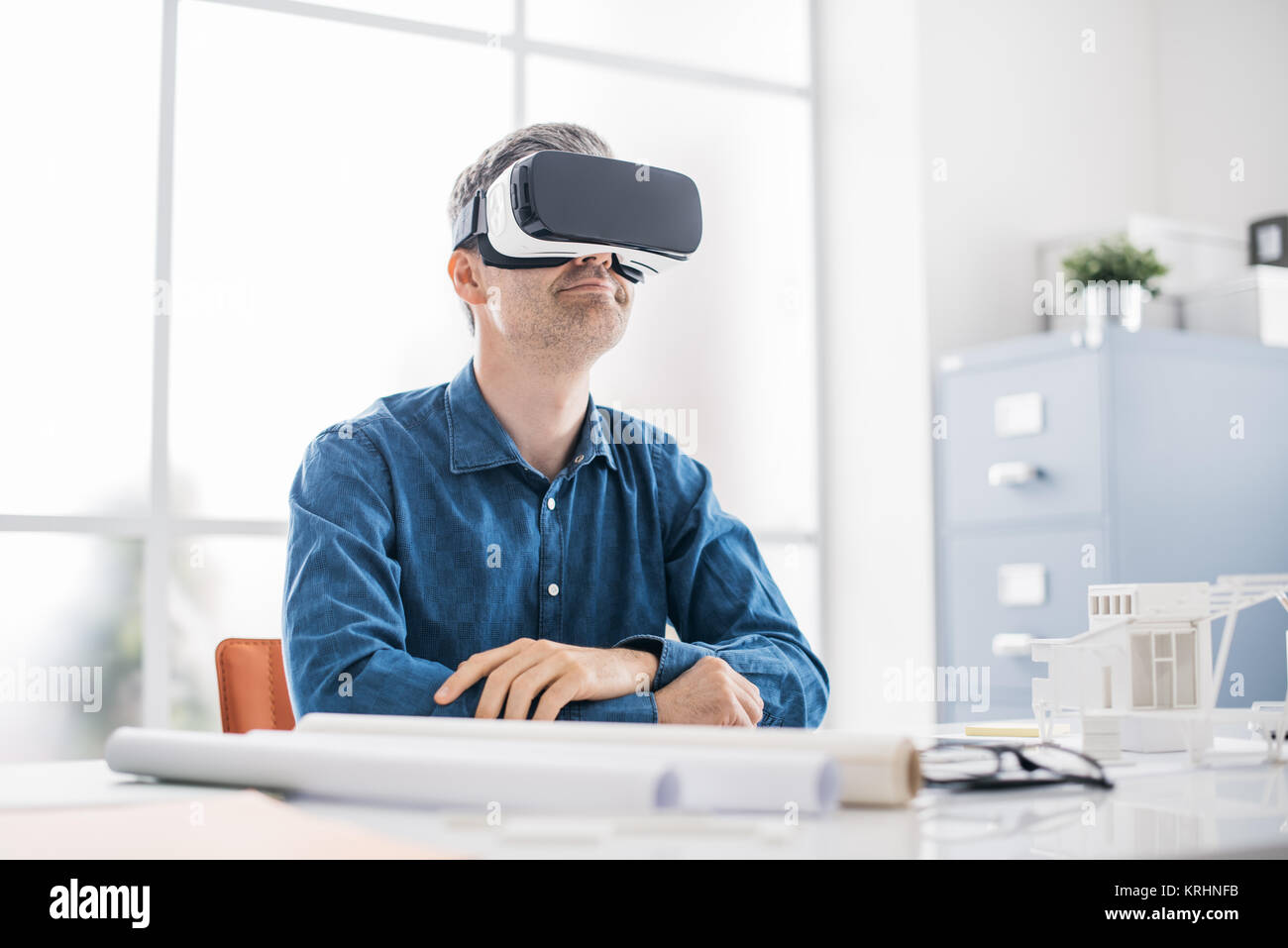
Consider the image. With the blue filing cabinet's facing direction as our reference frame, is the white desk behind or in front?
in front

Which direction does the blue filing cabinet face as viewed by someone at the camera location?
facing the viewer and to the left of the viewer

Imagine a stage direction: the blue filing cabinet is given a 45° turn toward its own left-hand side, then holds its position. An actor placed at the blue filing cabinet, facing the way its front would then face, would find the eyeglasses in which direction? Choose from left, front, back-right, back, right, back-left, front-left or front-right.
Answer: front

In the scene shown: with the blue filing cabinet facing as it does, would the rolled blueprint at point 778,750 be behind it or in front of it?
in front

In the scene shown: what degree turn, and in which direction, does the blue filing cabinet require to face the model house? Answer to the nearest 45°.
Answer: approximately 45° to its left
